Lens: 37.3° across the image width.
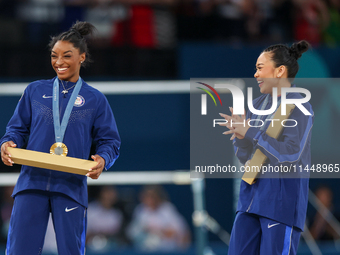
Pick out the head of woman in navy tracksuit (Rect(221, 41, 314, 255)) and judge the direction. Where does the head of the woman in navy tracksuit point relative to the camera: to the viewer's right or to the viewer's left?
to the viewer's left

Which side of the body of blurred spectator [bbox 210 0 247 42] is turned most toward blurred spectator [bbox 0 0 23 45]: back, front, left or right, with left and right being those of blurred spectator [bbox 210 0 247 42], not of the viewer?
right

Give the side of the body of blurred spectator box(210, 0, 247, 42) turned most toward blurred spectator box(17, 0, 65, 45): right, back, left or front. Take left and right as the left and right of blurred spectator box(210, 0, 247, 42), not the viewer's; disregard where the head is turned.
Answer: right

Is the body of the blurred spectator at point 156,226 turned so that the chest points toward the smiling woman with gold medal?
yes

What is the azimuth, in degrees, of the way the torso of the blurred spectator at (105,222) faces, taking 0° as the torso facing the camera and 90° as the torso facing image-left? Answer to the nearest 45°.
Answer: approximately 0°
